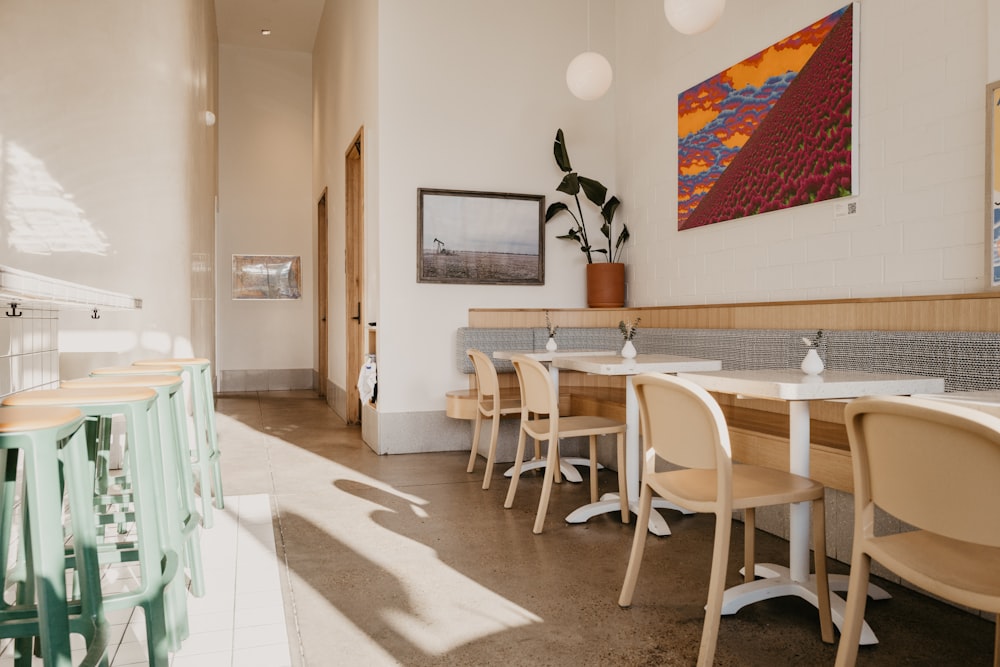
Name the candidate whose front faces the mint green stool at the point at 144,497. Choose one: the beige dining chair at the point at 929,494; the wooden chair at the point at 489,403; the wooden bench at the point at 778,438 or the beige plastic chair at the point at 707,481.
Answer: the wooden bench

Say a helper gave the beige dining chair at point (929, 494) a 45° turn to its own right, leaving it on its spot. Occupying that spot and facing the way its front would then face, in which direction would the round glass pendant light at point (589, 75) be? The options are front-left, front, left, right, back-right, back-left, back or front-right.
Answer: back-left

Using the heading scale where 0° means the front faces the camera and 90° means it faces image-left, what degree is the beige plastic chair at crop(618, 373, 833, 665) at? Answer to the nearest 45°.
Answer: approximately 225°

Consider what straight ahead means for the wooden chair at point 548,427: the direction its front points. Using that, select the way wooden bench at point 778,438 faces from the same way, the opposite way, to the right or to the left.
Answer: the opposite way

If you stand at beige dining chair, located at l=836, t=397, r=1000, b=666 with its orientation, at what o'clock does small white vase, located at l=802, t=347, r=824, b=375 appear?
The small white vase is roughly at 10 o'clock from the beige dining chair.

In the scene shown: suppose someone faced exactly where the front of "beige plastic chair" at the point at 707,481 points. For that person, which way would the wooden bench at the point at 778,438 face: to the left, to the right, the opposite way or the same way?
the opposite way

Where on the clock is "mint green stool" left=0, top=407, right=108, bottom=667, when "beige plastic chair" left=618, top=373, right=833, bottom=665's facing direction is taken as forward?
The mint green stool is roughly at 6 o'clock from the beige plastic chair.

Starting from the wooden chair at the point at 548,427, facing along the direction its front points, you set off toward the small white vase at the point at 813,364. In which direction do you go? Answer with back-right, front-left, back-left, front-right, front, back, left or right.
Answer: right

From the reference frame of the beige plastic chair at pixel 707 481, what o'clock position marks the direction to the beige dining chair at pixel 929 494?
the beige dining chair at pixel 929 494 is roughly at 3 o'clock from the beige plastic chair at pixel 707 481.

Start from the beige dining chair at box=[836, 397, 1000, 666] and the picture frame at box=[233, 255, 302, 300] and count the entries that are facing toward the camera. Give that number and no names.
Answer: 1

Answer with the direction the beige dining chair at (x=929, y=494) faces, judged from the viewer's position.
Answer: facing away from the viewer and to the right of the viewer

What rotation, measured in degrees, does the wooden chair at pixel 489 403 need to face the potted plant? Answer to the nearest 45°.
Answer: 0° — it already faces it

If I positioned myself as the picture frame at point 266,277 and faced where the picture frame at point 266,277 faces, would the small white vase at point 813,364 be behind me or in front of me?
in front
